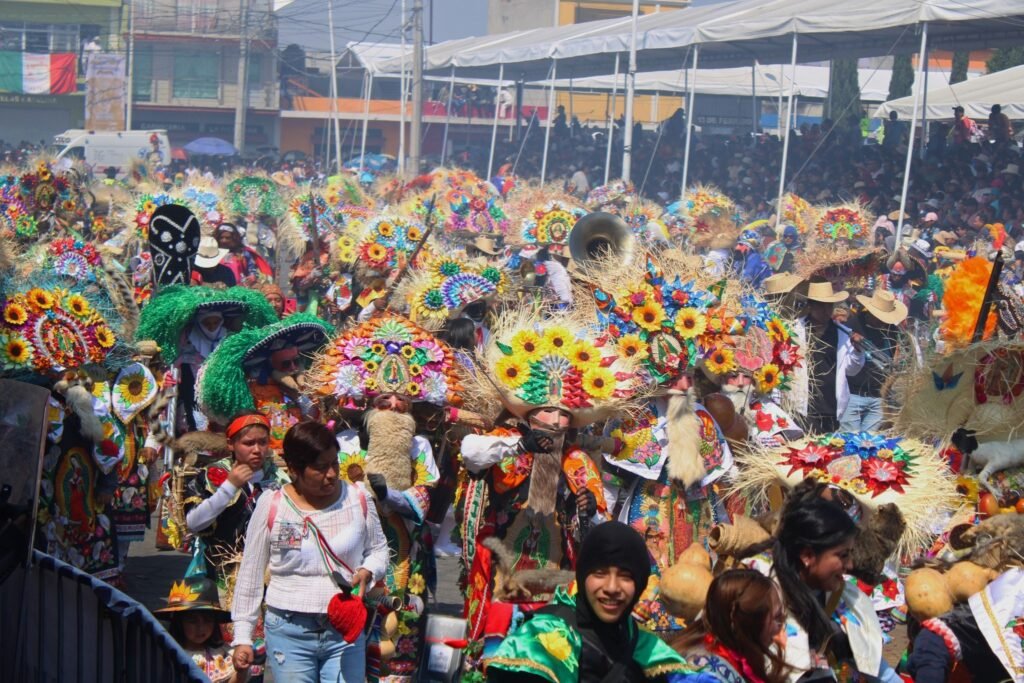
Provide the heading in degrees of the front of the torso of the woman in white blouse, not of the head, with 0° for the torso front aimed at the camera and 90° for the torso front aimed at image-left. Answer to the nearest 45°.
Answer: approximately 0°

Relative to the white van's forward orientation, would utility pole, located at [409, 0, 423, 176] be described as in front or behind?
behind

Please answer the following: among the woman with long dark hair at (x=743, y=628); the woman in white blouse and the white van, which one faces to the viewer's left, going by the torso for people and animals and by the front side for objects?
the white van

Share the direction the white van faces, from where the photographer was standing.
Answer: facing to the left of the viewer

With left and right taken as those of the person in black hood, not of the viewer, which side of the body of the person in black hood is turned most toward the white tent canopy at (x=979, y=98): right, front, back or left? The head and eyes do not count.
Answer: back

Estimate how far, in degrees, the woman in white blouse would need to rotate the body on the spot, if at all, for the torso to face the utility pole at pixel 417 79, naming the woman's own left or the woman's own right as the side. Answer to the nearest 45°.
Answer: approximately 180°

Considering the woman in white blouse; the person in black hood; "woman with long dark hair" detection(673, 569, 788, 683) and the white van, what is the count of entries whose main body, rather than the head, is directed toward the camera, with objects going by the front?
2

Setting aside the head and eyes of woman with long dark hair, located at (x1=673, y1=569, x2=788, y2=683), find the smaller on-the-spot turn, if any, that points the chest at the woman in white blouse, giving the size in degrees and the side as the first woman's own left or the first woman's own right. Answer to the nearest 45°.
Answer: approximately 135° to the first woman's own left
